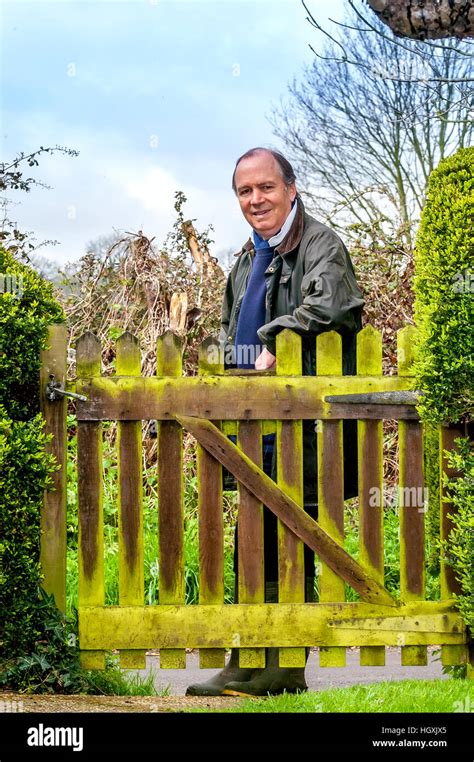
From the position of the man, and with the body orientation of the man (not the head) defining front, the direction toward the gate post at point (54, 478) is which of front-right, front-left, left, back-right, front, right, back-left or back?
front-right

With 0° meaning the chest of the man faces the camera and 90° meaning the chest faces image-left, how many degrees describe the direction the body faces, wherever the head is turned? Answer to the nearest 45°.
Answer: approximately 45°

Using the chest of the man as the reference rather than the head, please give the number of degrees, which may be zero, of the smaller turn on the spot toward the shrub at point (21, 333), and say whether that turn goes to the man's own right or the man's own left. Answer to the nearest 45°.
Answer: approximately 45° to the man's own right

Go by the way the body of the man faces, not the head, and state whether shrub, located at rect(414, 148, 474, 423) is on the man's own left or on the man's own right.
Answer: on the man's own left
